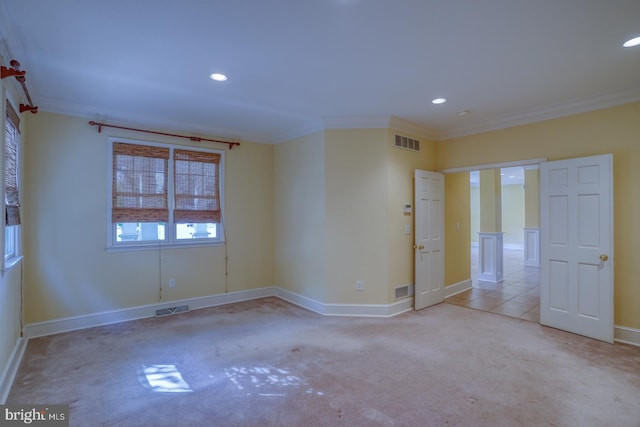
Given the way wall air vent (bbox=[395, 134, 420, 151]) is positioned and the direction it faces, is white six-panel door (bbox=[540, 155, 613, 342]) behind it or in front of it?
in front

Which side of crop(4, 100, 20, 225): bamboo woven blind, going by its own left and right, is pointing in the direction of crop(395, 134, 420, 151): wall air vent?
front

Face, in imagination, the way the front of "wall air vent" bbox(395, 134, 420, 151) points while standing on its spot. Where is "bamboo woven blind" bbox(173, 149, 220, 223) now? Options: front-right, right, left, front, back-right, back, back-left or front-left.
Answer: back-right

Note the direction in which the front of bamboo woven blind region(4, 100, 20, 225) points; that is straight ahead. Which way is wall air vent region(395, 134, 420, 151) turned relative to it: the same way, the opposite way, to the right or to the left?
to the right

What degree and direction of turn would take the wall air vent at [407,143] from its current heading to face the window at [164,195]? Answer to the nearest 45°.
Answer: approximately 135° to its right

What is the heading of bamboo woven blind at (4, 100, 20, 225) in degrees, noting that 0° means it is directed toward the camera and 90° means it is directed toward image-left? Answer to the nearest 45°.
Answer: approximately 270°

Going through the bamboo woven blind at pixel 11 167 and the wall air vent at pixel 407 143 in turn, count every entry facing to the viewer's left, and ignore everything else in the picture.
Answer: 0

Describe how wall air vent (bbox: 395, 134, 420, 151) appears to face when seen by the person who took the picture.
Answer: facing the viewer and to the right of the viewer

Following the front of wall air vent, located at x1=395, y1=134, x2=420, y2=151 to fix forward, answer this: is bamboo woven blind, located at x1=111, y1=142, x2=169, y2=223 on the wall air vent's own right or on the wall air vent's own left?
on the wall air vent's own right
